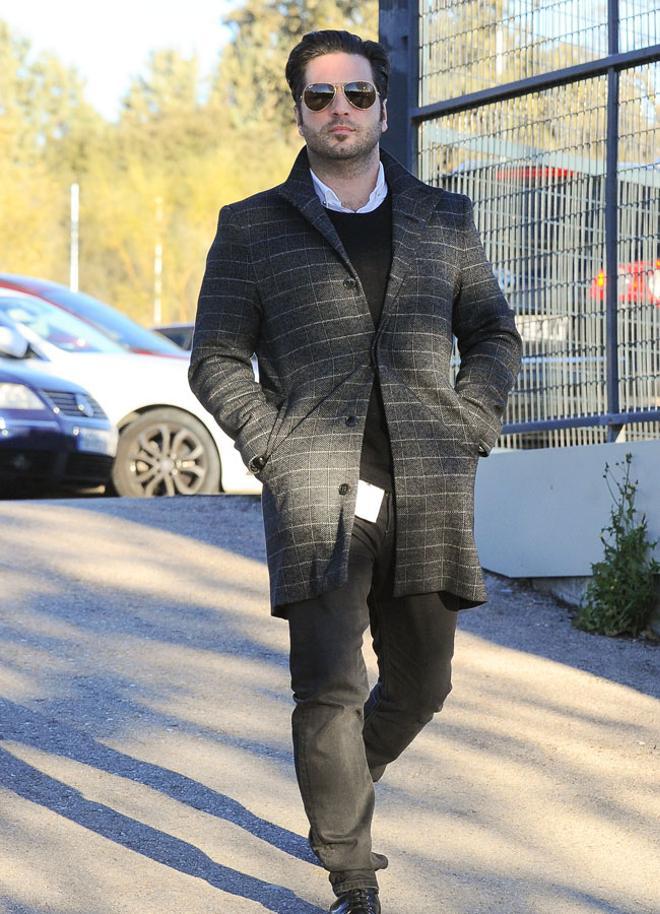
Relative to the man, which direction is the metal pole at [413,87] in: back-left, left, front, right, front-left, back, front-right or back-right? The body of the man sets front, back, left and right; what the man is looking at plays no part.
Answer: back

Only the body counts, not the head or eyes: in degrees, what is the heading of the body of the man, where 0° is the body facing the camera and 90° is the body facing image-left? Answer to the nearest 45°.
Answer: approximately 0°
